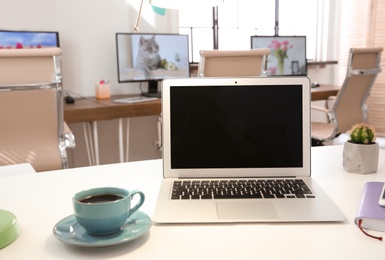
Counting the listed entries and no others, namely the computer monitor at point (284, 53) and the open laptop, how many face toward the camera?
2

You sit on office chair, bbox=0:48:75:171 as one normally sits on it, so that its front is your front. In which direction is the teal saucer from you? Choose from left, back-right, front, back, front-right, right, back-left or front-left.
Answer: back

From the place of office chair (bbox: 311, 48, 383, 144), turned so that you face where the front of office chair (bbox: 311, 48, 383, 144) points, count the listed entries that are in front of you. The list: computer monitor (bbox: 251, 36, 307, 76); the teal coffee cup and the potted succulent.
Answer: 1

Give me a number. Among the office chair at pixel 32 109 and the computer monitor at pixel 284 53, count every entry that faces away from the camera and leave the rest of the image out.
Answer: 1

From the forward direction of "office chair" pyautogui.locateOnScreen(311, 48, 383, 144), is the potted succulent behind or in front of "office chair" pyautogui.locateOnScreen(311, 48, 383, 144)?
behind

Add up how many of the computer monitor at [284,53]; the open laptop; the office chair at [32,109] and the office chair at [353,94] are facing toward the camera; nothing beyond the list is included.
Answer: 2

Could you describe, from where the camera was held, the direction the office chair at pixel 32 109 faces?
facing away from the viewer

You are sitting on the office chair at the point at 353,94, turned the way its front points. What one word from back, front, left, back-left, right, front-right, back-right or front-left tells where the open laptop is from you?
back-left

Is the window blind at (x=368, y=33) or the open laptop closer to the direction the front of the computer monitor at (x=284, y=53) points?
the open laptop

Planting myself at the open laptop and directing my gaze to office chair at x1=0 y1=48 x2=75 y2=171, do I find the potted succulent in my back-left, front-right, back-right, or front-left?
back-right

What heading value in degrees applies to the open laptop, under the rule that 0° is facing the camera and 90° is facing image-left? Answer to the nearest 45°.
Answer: approximately 0°

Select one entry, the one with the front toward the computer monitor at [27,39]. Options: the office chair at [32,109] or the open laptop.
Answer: the office chair

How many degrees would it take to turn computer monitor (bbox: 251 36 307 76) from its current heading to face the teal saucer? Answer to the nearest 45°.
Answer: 0° — it already faces it

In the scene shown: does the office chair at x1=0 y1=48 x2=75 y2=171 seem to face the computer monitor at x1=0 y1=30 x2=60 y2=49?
yes
